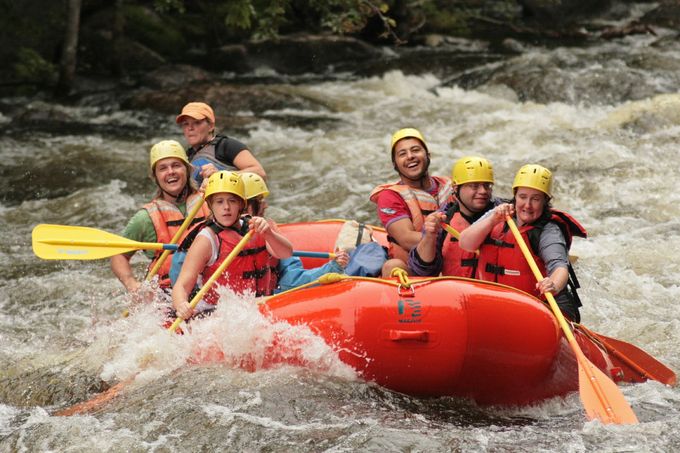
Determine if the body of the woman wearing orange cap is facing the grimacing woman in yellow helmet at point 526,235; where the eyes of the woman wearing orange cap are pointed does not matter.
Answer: no

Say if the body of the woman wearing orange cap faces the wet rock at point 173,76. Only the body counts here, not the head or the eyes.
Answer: no

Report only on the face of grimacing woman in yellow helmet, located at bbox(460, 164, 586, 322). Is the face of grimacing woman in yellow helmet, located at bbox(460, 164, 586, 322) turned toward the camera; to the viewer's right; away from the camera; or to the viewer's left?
toward the camera

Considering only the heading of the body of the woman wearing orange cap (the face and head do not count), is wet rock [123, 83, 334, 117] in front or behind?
behind

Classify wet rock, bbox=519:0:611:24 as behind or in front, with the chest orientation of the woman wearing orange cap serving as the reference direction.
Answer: behind

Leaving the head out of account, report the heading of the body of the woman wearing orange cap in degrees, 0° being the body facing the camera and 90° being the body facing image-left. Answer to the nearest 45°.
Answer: approximately 45°

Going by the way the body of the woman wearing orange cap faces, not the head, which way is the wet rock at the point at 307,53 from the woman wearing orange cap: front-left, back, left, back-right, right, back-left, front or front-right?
back-right
